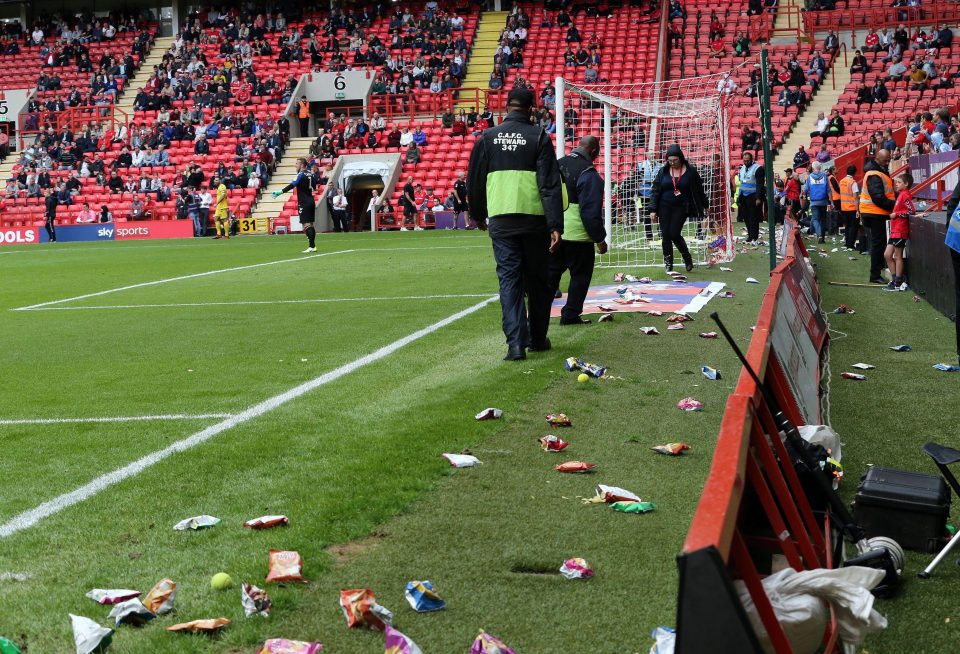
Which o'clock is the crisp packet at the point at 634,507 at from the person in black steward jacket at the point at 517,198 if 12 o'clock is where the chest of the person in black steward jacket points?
The crisp packet is roughly at 6 o'clock from the person in black steward jacket.

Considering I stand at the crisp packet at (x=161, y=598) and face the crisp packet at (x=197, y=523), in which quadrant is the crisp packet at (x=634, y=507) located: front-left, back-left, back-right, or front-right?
front-right

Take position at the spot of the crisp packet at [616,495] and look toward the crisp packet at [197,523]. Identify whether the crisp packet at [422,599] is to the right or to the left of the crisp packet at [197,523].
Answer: left

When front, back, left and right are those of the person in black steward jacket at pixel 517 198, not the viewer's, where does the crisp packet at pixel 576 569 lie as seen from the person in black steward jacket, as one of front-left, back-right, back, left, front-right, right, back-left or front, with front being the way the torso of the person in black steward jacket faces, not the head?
back

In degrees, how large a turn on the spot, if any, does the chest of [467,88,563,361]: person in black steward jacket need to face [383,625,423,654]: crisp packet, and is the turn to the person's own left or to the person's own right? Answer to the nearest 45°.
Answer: approximately 180°

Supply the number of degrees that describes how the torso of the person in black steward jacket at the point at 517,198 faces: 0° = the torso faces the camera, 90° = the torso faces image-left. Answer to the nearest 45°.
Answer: approximately 180°

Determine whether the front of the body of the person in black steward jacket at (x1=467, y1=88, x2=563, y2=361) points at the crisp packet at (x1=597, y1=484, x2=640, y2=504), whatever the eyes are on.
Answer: no

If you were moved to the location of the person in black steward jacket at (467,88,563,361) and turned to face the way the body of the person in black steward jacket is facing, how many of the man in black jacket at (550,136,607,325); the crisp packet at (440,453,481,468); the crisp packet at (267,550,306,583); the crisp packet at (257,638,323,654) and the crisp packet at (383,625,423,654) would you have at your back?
4

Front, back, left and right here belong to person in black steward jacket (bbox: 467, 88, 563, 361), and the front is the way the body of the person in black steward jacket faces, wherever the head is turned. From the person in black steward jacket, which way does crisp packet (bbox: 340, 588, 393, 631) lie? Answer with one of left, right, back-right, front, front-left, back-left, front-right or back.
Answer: back

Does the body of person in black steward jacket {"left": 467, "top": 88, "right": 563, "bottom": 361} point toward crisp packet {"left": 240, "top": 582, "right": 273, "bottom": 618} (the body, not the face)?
no

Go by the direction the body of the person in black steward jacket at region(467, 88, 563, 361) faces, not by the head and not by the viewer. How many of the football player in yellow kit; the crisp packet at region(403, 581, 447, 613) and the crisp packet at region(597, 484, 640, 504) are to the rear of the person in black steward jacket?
2

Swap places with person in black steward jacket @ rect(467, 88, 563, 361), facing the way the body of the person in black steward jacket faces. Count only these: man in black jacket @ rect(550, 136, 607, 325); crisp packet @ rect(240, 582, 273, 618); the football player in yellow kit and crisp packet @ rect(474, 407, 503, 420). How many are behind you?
2

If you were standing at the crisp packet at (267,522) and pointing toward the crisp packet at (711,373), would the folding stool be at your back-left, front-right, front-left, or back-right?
front-right

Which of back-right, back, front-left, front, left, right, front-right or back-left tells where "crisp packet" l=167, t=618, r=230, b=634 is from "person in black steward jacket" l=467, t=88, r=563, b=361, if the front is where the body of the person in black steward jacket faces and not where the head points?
back

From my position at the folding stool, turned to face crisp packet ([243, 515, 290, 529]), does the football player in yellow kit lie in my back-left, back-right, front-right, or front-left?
front-right

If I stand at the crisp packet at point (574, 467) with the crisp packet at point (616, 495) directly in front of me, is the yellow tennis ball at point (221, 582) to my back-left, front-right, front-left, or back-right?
front-right

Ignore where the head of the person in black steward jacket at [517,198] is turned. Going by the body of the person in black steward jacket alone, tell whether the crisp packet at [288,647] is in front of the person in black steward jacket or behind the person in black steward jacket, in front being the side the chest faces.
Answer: behind

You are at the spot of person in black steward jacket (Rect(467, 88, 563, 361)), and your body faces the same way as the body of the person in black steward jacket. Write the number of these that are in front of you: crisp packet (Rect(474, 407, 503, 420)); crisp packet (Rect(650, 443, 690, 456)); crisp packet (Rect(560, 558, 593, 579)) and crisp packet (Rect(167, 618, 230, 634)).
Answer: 0

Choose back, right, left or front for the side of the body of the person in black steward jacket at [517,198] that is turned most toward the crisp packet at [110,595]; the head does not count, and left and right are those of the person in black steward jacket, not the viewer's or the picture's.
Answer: back

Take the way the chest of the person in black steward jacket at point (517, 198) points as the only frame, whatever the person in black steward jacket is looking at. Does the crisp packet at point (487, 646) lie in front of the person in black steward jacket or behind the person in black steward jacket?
behind

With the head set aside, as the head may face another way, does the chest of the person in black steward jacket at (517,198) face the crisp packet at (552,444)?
no

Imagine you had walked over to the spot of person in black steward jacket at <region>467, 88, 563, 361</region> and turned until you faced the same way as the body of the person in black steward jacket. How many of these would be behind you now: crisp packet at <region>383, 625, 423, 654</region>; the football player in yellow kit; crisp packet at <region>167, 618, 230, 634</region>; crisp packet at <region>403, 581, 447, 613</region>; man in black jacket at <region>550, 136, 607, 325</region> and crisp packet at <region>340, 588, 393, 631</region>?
4

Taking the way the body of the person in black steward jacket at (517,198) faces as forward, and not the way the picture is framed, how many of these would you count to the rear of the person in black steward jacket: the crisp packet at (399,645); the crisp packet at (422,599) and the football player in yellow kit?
2
